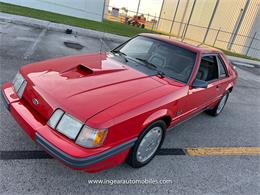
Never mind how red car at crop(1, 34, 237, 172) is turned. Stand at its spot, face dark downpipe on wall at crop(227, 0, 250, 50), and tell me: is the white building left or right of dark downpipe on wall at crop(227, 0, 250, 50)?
left

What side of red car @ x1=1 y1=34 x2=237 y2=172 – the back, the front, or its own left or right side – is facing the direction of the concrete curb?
right

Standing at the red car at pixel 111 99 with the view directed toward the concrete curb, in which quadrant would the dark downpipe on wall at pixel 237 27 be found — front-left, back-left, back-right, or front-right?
front-right

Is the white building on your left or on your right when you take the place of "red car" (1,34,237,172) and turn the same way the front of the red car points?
on your right

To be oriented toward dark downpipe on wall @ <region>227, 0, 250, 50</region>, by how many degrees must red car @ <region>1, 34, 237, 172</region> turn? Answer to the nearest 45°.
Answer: approximately 180°

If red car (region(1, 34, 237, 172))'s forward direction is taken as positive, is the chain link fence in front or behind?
behind
